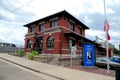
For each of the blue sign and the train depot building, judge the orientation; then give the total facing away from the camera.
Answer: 0

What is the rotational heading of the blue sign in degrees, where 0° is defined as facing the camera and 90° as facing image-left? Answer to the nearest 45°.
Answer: approximately 0°

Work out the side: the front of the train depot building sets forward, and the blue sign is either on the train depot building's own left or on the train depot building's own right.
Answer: on the train depot building's own left

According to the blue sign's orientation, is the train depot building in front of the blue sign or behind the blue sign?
behind
